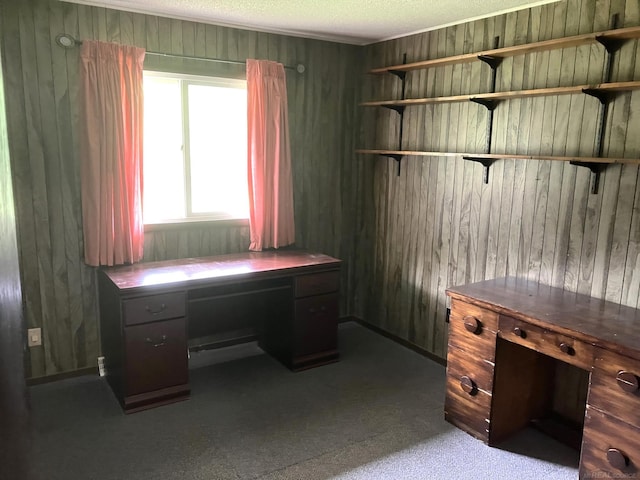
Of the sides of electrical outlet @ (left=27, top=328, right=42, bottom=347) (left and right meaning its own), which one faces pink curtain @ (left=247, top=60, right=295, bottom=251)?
left

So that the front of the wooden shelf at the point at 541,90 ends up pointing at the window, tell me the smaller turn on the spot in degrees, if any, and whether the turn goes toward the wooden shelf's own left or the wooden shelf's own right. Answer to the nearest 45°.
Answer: approximately 45° to the wooden shelf's own right

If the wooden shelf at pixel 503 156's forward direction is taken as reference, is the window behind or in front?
in front

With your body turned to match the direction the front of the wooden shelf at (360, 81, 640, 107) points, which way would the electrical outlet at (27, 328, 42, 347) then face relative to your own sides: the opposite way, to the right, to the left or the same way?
to the left

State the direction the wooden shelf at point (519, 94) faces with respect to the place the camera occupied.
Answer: facing the viewer and to the left of the viewer

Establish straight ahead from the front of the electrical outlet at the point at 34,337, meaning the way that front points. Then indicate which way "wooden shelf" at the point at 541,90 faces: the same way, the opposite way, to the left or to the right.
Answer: to the right

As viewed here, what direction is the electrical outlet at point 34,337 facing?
toward the camera

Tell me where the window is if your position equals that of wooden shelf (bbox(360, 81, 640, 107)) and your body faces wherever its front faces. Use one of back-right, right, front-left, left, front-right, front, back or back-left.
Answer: front-right

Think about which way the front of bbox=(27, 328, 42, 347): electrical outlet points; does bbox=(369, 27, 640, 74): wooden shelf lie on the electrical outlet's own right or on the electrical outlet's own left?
on the electrical outlet's own left

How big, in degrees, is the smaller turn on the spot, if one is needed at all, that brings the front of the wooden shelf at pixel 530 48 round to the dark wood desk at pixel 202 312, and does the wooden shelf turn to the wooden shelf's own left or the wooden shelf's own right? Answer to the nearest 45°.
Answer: approximately 45° to the wooden shelf's own right

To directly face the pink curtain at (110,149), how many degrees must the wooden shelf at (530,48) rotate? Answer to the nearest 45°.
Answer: approximately 45° to its right

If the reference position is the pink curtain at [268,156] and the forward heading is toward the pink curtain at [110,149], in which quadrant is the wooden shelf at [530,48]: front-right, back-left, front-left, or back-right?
back-left

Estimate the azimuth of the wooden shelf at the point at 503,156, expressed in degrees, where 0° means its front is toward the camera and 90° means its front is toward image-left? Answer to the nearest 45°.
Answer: approximately 45°

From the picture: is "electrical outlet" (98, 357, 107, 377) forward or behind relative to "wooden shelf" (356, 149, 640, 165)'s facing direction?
forward
